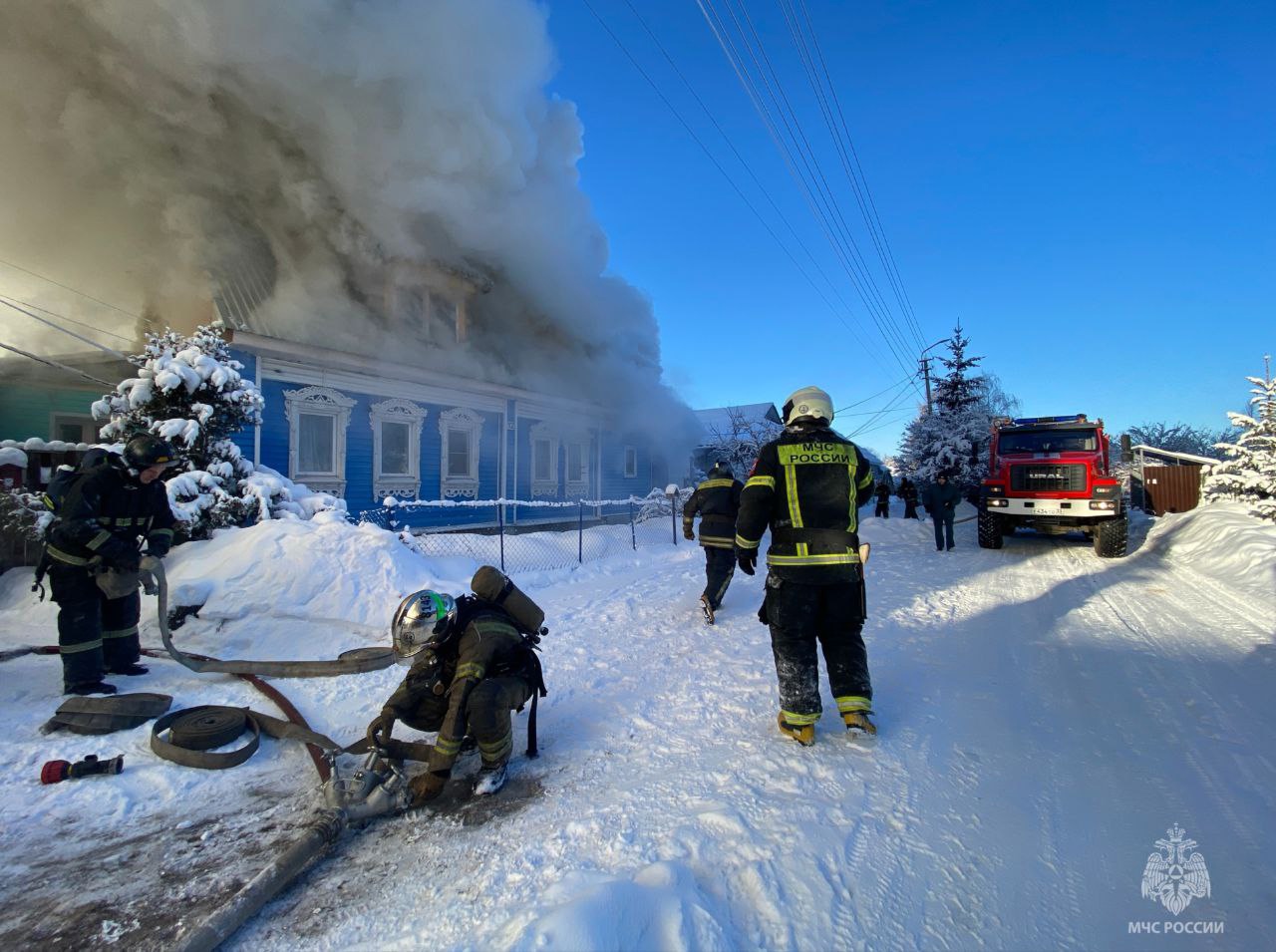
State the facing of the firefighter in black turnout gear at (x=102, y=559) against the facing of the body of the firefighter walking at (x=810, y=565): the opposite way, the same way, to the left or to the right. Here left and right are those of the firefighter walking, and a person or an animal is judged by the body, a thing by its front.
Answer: to the right

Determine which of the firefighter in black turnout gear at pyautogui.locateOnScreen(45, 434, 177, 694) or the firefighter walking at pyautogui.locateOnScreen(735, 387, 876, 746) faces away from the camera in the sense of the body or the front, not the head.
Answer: the firefighter walking

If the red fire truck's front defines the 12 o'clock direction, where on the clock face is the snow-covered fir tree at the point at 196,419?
The snow-covered fir tree is roughly at 1 o'clock from the red fire truck.

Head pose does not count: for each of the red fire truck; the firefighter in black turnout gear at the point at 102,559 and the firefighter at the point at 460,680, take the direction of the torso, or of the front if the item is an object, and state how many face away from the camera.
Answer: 0

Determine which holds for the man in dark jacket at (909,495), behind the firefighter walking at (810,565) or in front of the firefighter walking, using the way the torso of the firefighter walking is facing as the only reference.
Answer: in front

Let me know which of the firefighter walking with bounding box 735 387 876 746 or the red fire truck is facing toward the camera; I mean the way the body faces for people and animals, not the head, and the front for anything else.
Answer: the red fire truck

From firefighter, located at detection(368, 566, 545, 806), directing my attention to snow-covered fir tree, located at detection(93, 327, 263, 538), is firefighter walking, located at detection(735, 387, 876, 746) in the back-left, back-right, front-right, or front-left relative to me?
back-right

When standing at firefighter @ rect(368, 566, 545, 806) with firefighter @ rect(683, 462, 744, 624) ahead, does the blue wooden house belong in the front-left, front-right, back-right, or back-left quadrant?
front-left

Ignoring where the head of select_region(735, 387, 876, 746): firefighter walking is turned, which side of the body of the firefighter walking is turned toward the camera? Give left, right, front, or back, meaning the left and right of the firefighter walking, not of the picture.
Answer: back

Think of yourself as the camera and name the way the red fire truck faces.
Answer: facing the viewer

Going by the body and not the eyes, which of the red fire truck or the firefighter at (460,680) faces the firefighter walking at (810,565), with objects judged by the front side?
the red fire truck

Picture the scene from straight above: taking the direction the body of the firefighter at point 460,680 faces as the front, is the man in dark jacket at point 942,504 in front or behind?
behind

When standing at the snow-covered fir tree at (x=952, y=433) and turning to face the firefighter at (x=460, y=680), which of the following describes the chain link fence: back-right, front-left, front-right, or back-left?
front-right

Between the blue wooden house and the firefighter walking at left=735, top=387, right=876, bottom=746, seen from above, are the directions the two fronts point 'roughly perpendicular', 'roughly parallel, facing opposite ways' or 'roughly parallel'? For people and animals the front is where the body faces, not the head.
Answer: roughly perpendicular

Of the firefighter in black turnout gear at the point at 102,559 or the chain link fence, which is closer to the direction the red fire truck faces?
the firefighter in black turnout gear

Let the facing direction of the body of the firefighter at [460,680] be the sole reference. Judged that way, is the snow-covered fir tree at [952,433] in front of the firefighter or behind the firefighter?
behind

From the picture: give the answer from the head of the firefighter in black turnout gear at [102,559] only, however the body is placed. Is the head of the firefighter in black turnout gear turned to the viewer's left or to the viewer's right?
to the viewer's right
